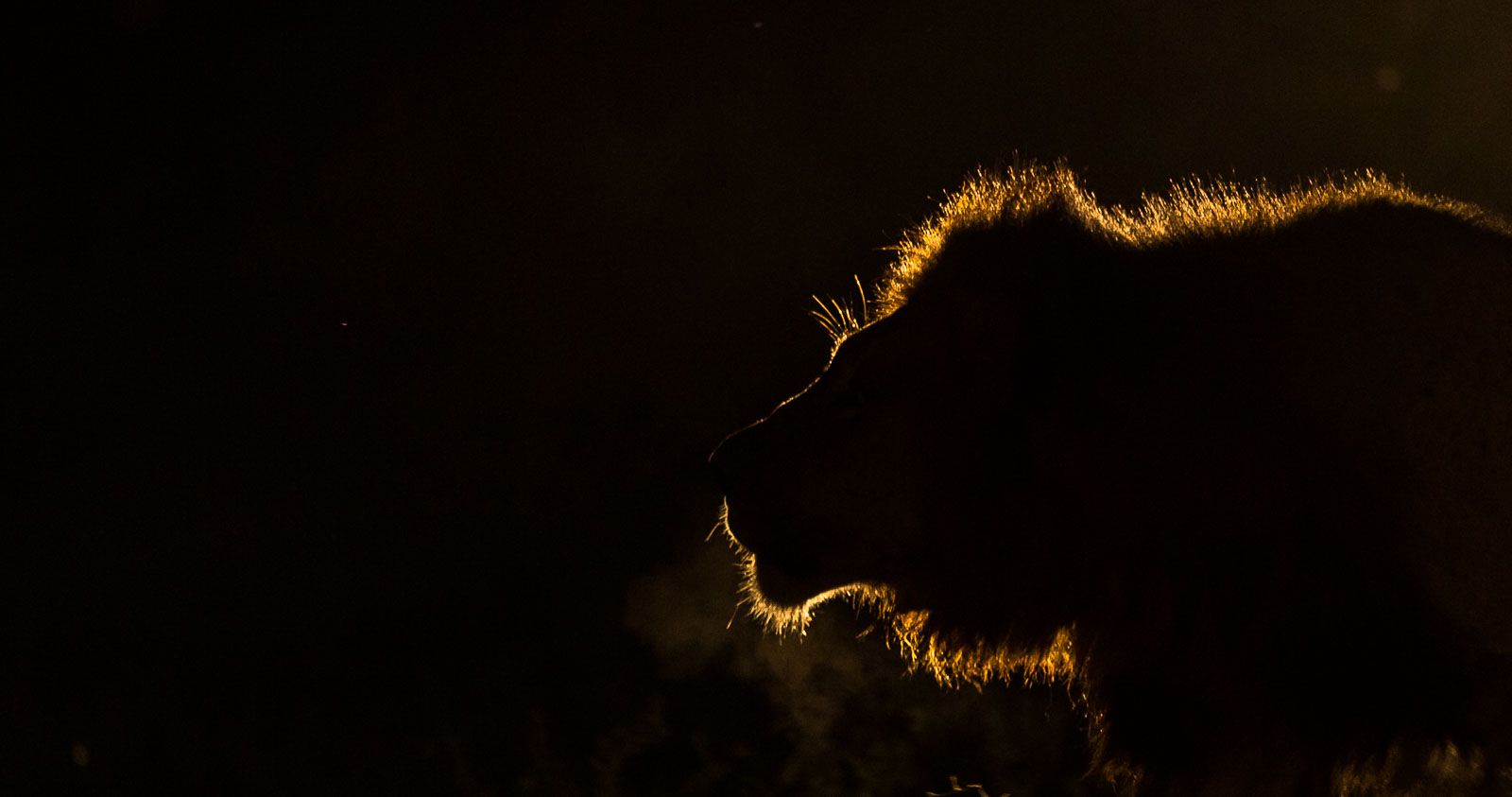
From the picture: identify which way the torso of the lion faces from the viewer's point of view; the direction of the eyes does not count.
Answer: to the viewer's left
